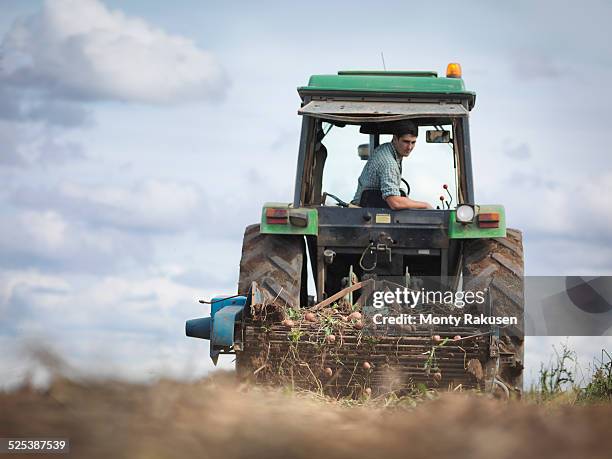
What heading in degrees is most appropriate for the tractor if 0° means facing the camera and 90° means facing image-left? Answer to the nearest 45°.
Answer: approximately 180°
